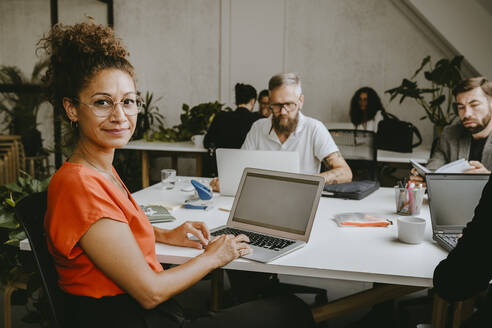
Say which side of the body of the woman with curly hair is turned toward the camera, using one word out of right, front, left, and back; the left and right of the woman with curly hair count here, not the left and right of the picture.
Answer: right

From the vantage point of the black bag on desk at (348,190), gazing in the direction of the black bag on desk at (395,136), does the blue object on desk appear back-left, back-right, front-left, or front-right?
back-left

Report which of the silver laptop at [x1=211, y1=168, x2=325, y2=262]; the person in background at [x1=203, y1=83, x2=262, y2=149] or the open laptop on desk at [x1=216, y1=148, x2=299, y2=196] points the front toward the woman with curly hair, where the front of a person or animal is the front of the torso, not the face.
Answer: the silver laptop

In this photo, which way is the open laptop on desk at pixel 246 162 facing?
away from the camera

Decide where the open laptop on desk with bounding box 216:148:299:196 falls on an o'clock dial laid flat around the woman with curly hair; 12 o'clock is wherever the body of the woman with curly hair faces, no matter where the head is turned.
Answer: The open laptop on desk is roughly at 10 o'clock from the woman with curly hair.

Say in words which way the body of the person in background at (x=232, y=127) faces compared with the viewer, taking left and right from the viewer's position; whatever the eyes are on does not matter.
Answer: facing away from the viewer and to the right of the viewer

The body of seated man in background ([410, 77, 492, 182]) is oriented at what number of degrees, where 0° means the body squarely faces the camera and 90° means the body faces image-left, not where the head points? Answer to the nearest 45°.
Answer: approximately 45°

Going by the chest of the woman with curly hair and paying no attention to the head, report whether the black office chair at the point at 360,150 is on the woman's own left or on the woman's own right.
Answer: on the woman's own left

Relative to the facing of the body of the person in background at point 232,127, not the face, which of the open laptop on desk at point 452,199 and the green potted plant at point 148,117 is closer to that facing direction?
the green potted plant

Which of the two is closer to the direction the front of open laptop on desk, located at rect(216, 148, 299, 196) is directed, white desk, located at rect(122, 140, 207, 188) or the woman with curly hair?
the white desk

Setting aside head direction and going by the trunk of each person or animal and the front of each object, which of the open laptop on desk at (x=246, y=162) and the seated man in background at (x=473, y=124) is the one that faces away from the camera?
the open laptop on desk

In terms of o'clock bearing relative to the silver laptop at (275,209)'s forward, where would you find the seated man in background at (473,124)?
The seated man in background is roughly at 6 o'clock from the silver laptop.
